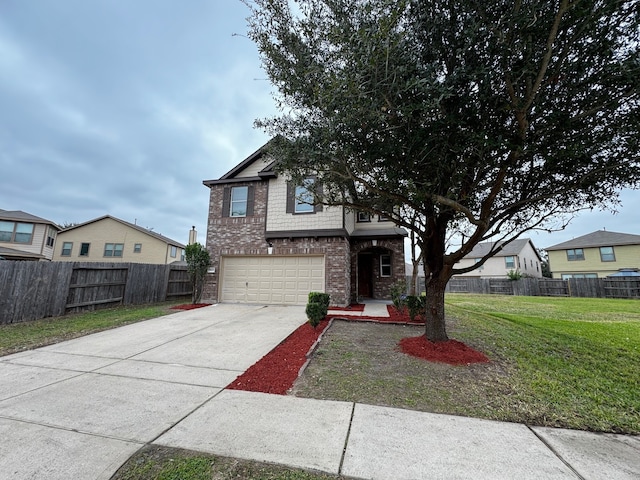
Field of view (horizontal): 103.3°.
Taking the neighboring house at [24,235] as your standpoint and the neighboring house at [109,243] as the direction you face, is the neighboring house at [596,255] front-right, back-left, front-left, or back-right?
front-right

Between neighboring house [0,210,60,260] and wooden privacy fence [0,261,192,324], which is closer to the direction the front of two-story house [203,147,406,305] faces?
the wooden privacy fence

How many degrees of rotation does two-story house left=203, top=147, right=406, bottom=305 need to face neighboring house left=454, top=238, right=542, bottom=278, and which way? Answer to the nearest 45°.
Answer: approximately 135° to its left

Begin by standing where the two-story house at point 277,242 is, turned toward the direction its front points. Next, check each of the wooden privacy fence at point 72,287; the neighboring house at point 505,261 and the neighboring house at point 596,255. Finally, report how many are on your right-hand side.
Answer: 1

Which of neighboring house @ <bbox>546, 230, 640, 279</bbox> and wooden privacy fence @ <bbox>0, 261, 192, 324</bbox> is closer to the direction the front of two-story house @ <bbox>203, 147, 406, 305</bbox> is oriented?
the wooden privacy fence

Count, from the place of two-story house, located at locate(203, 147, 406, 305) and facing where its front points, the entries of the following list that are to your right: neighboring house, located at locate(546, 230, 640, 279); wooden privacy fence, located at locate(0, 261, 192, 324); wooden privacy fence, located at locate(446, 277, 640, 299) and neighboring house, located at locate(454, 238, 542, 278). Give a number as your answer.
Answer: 1

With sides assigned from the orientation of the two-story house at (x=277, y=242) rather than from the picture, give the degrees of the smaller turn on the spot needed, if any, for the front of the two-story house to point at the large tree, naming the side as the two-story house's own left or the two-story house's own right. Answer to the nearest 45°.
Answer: approximately 45° to the two-story house's own left

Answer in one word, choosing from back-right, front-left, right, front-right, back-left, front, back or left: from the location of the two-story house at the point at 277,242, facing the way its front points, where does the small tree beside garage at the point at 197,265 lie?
right

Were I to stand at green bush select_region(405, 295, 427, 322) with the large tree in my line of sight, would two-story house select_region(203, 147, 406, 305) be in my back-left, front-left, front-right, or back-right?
back-right

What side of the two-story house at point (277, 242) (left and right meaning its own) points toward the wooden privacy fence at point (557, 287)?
left

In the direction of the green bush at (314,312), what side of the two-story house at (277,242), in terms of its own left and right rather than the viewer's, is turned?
front

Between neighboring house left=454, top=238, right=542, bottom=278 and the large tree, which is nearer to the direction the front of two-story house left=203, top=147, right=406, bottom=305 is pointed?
the large tree

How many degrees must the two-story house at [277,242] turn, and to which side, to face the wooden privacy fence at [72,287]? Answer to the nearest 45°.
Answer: approximately 90° to its right

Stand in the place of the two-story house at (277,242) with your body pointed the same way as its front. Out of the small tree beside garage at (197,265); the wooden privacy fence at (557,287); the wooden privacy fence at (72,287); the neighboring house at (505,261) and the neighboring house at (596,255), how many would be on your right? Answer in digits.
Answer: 2

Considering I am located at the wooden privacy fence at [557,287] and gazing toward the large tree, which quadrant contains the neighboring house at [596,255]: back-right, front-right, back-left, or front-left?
back-left

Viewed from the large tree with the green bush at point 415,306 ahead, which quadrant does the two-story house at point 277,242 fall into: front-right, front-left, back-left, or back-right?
front-left

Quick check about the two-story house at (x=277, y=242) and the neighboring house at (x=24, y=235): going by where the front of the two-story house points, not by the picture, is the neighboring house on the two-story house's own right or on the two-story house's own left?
on the two-story house's own right

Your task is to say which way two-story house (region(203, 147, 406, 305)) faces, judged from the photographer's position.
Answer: facing the viewer

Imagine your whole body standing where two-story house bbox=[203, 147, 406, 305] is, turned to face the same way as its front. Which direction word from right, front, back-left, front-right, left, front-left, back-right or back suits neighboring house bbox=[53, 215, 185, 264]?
back-right
